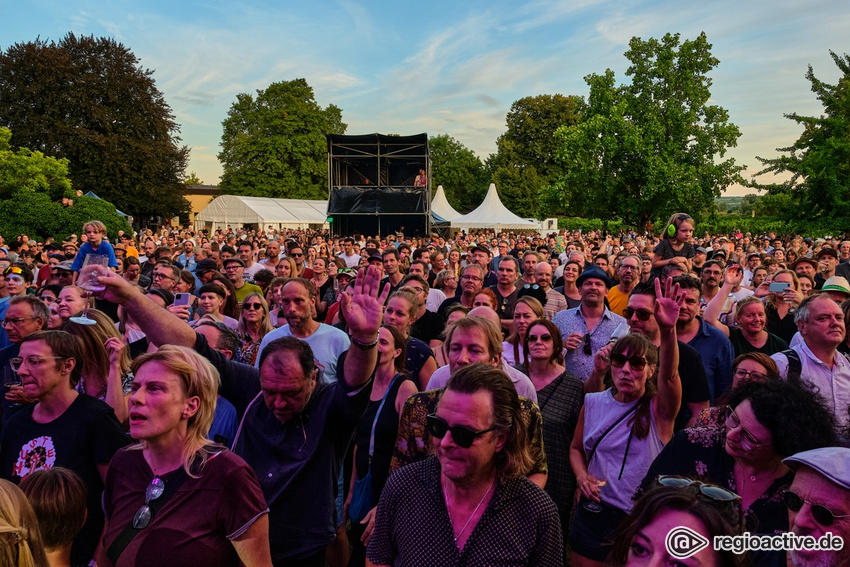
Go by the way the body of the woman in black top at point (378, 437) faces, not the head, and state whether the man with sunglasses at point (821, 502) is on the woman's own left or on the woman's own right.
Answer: on the woman's own left

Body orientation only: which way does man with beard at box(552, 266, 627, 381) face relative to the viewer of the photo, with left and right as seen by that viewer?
facing the viewer

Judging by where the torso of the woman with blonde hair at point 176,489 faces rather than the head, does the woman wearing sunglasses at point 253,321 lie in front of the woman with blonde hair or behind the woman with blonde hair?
behind

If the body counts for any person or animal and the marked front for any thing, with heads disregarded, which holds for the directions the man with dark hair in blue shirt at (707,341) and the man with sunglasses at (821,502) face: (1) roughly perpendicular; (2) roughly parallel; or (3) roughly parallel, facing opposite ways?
roughly parallel

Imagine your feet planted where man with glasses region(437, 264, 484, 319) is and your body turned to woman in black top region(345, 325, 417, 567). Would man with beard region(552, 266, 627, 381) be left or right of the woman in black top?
left

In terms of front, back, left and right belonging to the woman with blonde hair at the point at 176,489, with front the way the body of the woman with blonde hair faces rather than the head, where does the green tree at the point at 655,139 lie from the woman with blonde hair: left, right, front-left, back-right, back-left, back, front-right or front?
back

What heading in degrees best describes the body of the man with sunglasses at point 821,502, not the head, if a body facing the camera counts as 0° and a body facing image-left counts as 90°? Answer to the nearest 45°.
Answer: approximately 45°

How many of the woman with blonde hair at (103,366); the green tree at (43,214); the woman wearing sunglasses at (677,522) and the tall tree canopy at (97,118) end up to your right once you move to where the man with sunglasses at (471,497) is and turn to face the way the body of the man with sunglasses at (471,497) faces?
3

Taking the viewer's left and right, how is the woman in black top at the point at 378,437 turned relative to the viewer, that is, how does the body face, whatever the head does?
facing the viewer and to the left of the viewer

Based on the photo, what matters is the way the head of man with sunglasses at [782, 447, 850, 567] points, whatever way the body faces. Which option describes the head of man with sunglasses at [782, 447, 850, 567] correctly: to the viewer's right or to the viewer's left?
to the viewer's left

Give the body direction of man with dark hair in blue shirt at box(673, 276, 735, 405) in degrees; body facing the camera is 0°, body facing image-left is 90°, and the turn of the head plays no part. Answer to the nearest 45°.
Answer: approximately 45°

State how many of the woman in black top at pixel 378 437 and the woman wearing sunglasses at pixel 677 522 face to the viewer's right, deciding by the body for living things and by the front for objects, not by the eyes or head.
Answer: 0

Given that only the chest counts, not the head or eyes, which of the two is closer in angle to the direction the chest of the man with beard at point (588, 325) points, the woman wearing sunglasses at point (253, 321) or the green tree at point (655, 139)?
the woman wearing sunglasses

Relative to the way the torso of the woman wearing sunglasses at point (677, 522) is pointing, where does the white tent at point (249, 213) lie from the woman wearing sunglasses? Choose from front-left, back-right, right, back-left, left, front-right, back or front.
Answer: right

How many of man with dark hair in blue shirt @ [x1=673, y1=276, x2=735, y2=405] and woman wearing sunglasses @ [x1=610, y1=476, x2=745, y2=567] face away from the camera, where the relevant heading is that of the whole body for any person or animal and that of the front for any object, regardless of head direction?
0

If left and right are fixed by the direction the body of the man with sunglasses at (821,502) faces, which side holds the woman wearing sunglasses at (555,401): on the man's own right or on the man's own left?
on the man's own right
